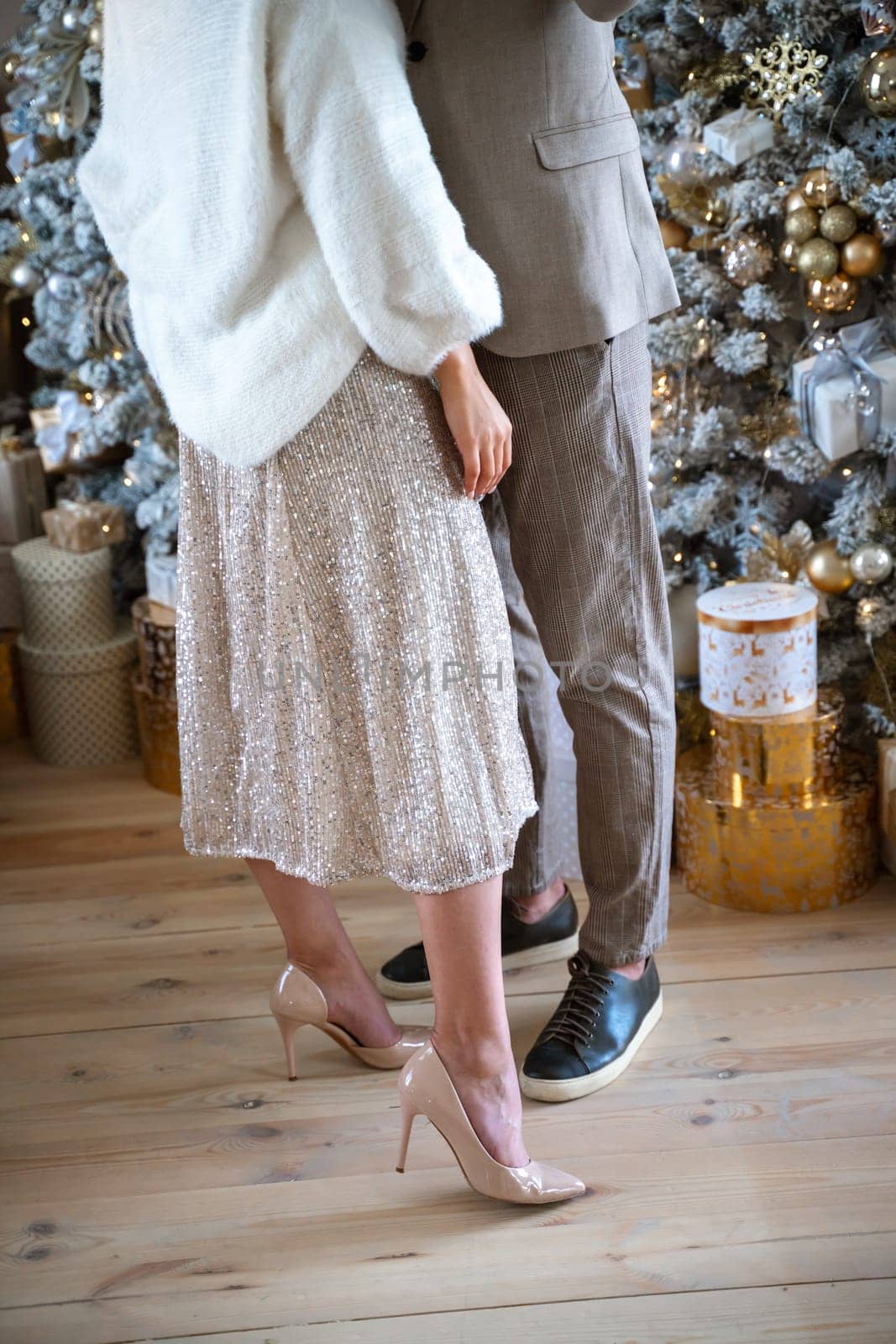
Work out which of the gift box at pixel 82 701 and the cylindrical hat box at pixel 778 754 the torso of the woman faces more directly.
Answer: the cylindrical hat box

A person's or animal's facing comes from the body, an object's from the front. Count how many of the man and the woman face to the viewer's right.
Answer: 1

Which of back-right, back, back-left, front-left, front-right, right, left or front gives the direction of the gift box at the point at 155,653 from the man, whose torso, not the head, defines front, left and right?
right

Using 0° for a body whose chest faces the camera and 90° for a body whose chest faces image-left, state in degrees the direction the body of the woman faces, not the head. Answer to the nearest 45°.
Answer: approximately 270°

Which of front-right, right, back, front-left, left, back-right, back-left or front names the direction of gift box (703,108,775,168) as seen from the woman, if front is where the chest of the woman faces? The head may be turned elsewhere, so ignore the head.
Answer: front-left

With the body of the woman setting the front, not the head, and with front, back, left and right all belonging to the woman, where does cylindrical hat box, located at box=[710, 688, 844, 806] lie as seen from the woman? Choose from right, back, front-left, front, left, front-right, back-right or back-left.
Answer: front-left

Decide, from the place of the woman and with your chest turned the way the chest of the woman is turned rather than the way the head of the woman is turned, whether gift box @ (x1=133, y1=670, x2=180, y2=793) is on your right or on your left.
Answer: on your left

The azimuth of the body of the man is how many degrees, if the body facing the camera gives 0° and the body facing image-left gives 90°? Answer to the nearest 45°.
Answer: approximately 45°

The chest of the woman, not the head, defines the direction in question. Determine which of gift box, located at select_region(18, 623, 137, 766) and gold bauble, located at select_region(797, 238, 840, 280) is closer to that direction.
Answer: the gold bauble

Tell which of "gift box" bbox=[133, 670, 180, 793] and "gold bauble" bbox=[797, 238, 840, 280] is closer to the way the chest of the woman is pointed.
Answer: the gold bauble

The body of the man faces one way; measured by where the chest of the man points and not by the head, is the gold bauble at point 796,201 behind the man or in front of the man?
behind

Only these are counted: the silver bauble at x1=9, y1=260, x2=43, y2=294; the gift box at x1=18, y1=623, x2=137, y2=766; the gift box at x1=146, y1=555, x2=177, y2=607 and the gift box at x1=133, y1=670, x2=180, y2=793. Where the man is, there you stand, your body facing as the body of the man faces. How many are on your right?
4

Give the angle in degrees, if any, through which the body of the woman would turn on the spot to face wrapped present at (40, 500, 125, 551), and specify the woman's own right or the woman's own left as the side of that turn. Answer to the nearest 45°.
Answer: approximately 90° to the woman's own left

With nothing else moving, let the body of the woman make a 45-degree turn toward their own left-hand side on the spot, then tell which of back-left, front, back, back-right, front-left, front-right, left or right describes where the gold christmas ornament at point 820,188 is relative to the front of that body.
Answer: front
